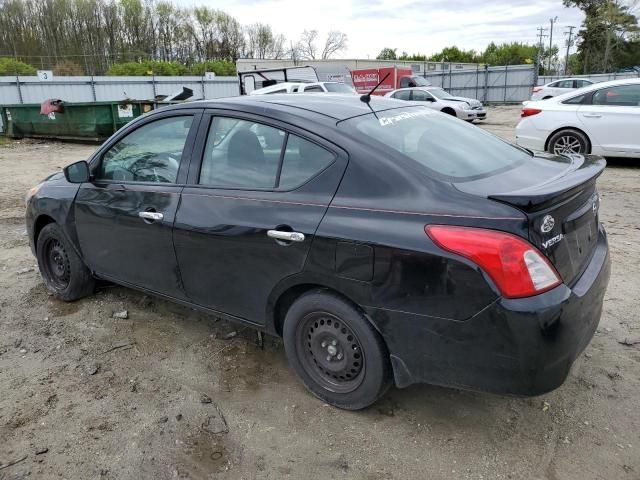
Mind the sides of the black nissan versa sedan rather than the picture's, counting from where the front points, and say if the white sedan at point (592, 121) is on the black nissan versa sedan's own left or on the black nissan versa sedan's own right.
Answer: on the black nissan versa sedan's own right

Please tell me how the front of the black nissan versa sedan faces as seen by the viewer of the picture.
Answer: facing away from the viewer and to the left of the viewer

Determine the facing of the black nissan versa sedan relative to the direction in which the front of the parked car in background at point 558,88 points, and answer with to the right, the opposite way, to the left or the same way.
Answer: the opposite way

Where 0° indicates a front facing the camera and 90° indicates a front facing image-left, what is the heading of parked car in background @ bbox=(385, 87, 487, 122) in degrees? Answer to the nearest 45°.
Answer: approximately 315°

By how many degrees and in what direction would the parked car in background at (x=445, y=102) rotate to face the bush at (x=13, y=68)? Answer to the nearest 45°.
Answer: approximately 180°

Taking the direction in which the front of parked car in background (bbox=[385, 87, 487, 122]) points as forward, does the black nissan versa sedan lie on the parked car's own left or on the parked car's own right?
on the parked car's own right

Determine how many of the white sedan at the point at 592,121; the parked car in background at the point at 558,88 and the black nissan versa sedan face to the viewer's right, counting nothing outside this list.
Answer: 2

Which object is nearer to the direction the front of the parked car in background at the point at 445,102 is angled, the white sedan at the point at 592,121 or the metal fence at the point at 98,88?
the white sedan

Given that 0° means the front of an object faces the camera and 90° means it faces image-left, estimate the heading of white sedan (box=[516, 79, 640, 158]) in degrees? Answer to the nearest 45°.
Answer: approximately 270°

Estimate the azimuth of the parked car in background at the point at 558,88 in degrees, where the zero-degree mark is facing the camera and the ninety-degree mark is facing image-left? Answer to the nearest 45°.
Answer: approximately 270°

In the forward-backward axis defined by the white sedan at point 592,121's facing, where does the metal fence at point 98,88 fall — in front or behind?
behind

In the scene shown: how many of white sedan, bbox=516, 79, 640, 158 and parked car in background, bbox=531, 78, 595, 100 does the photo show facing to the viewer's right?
2

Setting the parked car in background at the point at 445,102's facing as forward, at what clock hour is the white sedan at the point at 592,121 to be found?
The white sedan is roughly at 1 o'clock from the parked car in background.

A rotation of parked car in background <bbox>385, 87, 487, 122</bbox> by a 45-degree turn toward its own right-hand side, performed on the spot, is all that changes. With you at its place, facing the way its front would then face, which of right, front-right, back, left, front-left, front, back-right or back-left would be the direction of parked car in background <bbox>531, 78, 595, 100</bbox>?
back-left
